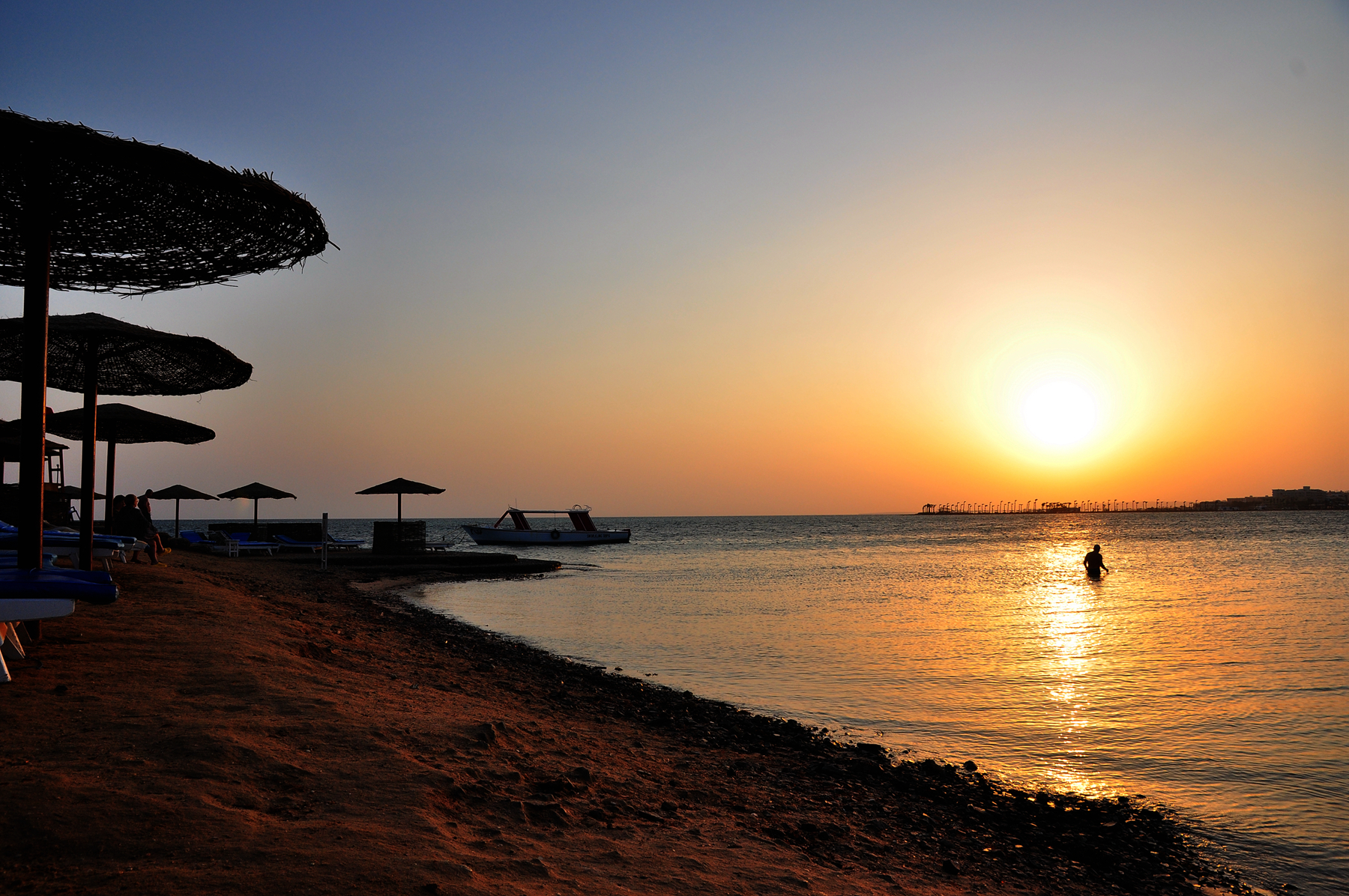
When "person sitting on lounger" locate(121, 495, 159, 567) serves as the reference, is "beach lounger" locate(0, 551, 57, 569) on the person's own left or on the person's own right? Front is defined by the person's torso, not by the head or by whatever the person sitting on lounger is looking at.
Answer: on the person's own right

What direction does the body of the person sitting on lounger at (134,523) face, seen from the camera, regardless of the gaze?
to the viewer's right

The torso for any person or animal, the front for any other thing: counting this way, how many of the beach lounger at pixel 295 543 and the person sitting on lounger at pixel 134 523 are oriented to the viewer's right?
2

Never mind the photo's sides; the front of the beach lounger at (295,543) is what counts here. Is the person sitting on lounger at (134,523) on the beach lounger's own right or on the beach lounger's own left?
on the beach lounger's own right

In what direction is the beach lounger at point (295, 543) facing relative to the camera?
to the viewer's right

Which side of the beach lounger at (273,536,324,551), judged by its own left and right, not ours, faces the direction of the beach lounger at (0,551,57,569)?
right

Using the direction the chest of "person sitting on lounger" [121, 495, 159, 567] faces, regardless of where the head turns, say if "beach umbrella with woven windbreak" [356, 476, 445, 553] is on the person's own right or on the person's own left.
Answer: on the person's own left

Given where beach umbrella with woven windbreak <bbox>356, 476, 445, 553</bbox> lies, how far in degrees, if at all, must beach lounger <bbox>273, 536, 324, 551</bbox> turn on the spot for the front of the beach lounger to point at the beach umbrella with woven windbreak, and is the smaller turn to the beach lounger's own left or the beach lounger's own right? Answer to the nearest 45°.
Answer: approximately 45° to the beach lounger's own right

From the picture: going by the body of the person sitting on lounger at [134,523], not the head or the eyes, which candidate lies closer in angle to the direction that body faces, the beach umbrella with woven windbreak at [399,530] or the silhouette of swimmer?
the silhouette of swimmer

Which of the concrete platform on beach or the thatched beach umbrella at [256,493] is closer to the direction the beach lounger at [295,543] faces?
the concrete platform on beach
